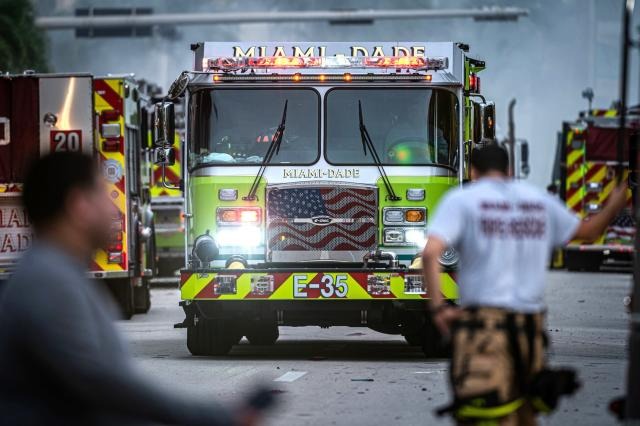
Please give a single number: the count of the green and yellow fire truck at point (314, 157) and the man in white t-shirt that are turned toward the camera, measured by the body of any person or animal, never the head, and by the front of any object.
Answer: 1

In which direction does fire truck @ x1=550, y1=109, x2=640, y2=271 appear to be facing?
away from the camera

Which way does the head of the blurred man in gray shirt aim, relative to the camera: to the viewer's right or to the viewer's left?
to the viewer's right

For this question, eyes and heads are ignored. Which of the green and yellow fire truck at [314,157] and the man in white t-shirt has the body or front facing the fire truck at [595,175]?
the man in white t-shirt

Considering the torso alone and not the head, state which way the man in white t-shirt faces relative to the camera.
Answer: away from the camera

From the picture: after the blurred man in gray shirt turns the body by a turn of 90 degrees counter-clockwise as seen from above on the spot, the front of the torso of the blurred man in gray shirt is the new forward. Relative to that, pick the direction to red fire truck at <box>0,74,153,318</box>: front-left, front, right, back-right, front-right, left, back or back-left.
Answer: front

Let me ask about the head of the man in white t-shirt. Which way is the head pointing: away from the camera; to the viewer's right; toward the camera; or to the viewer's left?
away from the camera

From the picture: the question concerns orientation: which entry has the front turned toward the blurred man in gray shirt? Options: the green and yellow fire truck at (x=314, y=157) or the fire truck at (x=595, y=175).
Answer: the green and yellow fire truck

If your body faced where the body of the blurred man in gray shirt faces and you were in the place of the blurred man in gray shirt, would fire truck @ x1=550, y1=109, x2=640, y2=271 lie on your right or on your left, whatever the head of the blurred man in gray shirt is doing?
on your left

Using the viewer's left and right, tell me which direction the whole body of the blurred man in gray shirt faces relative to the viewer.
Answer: facing to the right of the viewer

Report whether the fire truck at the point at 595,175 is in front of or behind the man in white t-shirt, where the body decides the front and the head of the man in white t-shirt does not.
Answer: in front

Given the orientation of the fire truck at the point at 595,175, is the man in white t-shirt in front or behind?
behind
